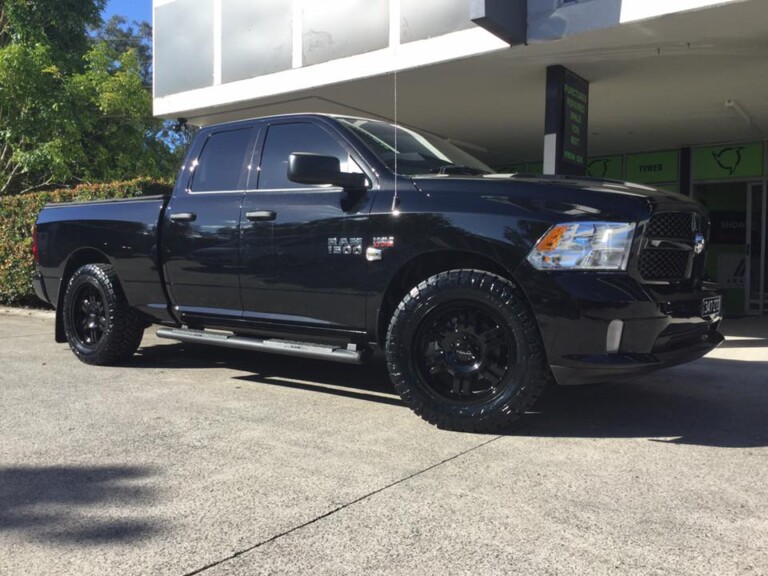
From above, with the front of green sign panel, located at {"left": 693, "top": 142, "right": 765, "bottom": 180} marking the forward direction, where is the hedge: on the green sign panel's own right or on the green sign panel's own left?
on the green sign panel's own right

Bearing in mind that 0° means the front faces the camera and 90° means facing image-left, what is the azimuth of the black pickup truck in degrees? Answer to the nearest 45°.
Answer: approximately 315°

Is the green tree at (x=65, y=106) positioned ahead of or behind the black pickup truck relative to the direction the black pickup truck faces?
behind

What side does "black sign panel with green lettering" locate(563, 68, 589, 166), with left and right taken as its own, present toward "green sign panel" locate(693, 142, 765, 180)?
left

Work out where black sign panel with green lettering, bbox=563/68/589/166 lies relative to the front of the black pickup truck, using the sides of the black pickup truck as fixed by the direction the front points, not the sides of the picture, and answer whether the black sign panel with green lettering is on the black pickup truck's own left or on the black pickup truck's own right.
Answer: on the black pickup truck's own left

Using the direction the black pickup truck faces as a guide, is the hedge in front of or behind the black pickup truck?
behind
